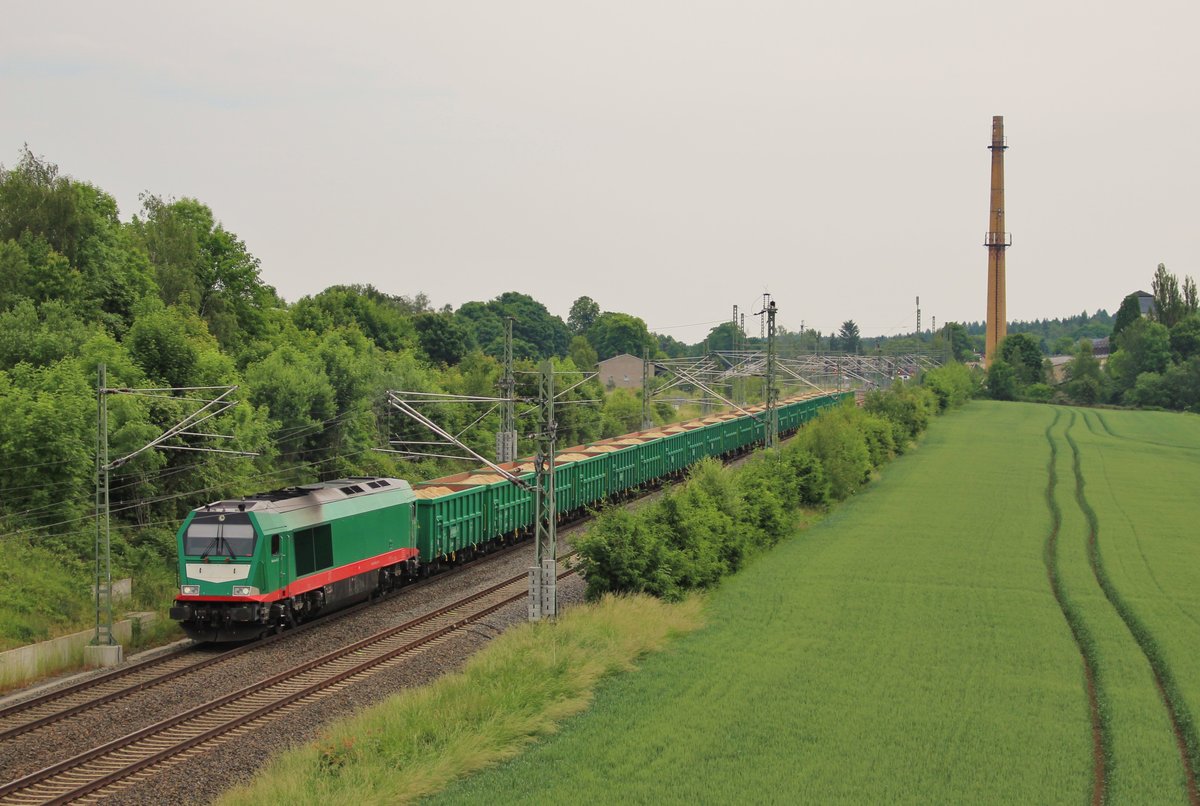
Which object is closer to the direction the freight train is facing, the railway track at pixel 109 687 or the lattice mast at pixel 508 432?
the railway track

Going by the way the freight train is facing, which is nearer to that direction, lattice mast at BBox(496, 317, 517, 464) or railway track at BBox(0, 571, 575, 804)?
the railway track

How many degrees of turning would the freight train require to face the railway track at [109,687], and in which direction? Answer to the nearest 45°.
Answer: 0° — it already faces it

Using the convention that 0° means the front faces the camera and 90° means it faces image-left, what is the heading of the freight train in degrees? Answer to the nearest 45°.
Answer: approximately 45°
